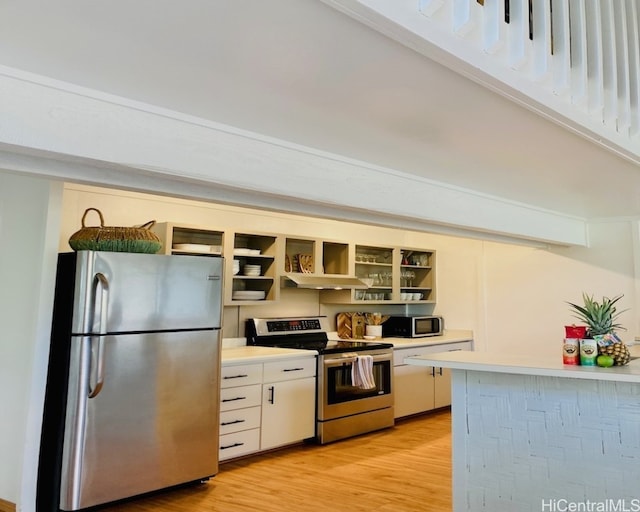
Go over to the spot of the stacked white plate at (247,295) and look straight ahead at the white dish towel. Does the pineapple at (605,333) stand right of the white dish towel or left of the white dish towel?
right

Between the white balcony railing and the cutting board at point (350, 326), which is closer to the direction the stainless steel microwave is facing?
the white balcony railing

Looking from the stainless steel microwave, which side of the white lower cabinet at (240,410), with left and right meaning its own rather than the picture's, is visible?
left

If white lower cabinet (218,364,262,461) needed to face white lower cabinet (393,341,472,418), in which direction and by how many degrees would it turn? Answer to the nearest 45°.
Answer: approximately 90° to its left

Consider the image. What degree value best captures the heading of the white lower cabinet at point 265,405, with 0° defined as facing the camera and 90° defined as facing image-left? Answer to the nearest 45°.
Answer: approximately 315°

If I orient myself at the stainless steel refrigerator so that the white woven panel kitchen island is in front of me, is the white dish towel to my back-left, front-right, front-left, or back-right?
front-left

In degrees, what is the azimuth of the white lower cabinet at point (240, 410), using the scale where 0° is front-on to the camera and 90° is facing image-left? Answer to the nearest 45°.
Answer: approximately 315°

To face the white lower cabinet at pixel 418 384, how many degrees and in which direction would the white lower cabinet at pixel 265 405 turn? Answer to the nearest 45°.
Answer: approximately 90° to its left

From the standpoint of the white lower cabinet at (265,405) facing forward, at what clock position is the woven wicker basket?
The woven wicker basket is roughly at 3 o'clock from the white lower cabinet.

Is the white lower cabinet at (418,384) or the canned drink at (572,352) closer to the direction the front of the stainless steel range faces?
the canned drink

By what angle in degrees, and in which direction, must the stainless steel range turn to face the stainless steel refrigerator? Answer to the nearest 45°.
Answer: approximately 90° to its right

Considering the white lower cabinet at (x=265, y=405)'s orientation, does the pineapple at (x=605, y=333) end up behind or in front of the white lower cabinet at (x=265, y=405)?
in front

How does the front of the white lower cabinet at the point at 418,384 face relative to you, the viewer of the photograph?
facing the viewer and to the right of the viewer

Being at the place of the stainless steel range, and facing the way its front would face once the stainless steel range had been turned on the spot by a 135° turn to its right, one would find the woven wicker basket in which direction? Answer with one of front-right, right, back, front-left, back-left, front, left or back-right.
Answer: front-left

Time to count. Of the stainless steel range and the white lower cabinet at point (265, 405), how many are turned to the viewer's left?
0

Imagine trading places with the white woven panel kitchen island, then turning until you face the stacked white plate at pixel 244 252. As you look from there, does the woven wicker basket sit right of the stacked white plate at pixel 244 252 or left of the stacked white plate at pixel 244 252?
left
